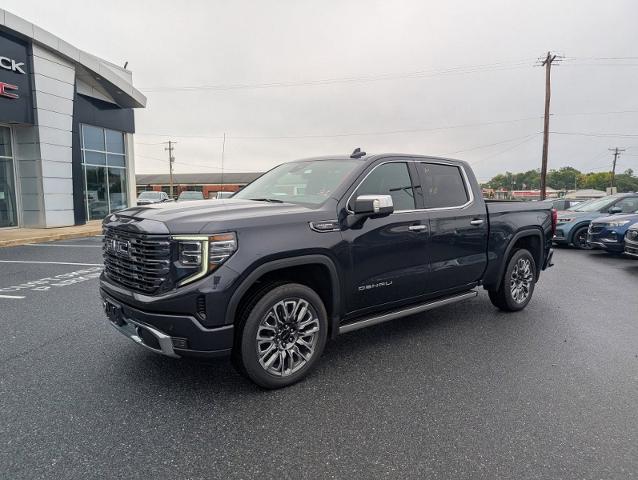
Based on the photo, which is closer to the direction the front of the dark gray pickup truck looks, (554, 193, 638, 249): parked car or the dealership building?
the dealership building

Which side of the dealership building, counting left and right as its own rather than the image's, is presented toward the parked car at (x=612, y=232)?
front

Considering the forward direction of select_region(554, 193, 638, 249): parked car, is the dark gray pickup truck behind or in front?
in front

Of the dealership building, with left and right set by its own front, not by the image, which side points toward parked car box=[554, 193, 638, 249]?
front

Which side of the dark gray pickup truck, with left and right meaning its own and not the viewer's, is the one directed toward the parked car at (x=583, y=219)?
back

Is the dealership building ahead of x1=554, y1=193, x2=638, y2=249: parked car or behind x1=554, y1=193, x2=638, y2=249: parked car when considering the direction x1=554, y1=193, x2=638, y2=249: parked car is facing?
ahead

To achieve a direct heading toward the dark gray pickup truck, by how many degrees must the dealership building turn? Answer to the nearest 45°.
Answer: approximately 45° to its right

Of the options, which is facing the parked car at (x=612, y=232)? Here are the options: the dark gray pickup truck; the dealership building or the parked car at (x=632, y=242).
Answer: the dealership building

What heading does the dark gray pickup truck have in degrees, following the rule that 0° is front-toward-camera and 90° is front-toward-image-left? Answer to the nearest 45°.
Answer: approximately 45°

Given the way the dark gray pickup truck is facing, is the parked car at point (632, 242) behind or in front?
behind

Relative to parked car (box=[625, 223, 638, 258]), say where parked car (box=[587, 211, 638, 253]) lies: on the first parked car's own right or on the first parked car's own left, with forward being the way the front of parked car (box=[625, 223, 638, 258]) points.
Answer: on the first parked car's own right

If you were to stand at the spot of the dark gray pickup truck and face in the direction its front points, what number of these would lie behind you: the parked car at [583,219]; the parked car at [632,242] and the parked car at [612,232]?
3

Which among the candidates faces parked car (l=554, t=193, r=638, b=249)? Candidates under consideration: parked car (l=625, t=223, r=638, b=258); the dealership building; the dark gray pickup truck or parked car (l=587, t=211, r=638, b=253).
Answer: the dealership building

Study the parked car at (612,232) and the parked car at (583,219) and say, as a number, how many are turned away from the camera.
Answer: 0
